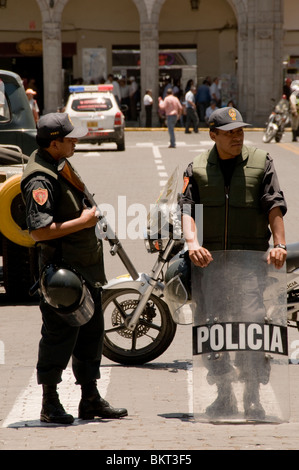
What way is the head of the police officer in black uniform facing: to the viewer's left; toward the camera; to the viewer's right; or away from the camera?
to the viewer's right

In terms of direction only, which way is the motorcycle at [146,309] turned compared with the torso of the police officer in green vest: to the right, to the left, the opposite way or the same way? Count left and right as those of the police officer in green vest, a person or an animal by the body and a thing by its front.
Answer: to the right

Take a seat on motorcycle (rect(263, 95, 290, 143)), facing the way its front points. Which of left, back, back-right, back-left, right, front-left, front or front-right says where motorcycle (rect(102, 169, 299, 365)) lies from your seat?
front-left

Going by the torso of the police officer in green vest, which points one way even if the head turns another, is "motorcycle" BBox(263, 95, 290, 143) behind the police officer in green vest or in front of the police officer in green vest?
behind

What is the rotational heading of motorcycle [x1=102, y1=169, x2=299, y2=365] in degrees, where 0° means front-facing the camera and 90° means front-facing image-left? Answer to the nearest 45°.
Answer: approximately 90°

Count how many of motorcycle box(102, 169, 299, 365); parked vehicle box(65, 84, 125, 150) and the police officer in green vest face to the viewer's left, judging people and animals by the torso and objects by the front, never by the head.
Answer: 1

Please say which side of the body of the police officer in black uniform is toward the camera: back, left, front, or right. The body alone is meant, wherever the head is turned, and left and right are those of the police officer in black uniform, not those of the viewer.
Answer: right
